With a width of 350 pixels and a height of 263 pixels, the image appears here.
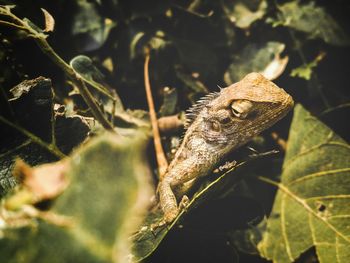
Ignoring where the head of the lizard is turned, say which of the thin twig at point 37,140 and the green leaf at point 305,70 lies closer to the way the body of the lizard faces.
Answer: the green leaf

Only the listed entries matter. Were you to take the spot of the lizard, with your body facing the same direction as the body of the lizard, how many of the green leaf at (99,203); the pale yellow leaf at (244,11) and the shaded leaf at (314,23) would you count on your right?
1

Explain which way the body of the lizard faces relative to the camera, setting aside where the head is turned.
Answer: to the viewer's right

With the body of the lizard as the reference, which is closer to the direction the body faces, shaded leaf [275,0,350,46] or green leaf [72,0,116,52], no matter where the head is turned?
the shaded leaf

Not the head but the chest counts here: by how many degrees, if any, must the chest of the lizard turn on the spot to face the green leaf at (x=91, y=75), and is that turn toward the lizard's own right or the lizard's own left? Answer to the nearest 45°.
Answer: approximately 180°

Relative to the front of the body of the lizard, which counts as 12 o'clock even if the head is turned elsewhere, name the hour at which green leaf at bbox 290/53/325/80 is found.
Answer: The green leaf is roughly at 11 o'clock from the lizard.

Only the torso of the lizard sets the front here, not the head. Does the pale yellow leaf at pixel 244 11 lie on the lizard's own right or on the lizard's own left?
on the lizard's own left

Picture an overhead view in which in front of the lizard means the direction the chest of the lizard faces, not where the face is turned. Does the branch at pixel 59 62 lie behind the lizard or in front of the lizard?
behind

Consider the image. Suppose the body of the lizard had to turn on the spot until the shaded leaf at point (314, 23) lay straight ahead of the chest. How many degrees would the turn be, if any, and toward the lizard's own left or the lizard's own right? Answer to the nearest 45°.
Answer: approximately 45° to the lizard's own left
